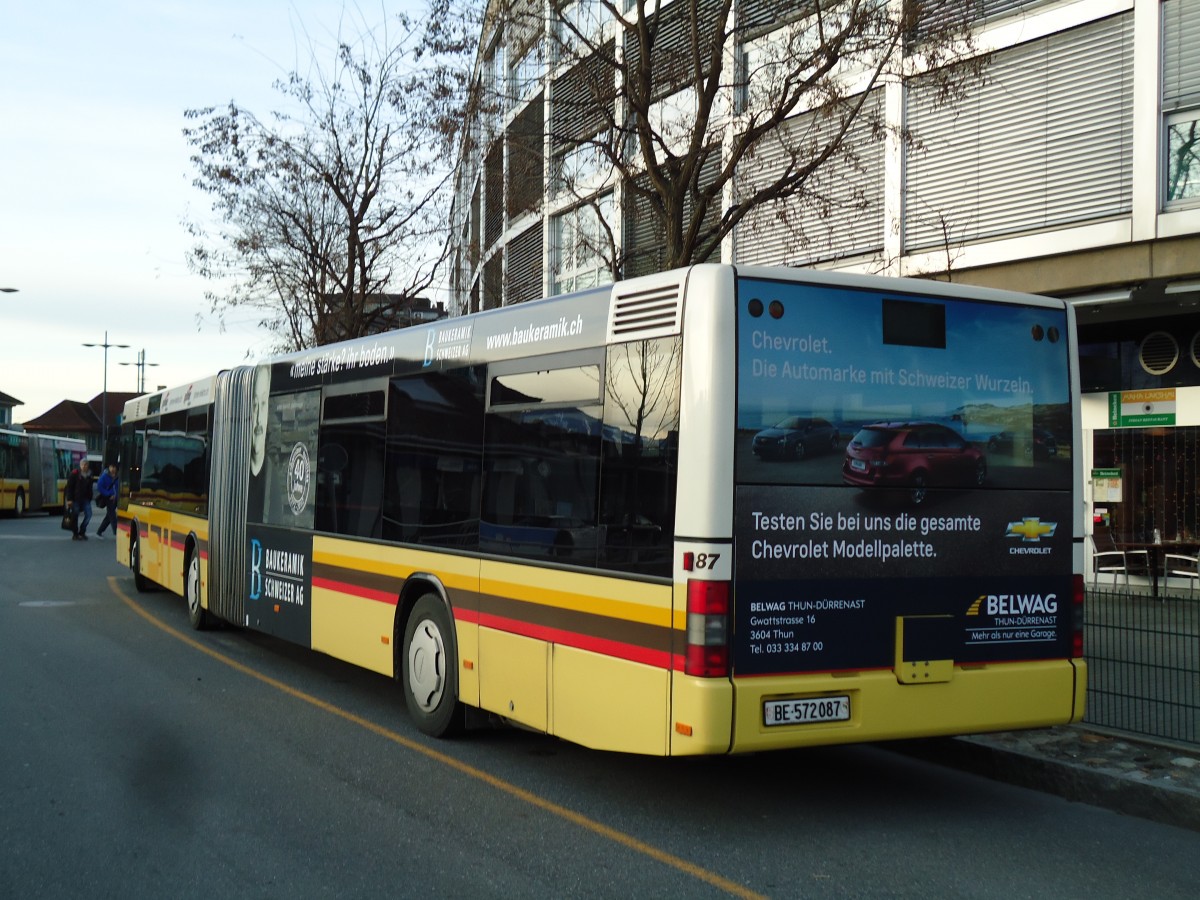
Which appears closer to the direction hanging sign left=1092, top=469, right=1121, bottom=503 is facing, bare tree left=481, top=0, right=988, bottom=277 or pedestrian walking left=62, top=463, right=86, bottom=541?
the bare tree

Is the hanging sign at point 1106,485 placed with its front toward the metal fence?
yes

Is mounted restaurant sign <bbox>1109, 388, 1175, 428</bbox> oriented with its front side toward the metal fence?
yes

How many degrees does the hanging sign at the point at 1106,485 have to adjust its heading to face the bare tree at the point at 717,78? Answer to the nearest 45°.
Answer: approximately 45° to its right

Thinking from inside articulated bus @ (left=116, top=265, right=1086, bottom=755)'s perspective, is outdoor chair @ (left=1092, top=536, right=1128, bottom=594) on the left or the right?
on its right

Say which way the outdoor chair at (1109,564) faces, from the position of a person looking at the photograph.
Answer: facing to the right of the viewer

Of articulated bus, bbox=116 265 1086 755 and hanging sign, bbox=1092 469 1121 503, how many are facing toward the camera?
1
